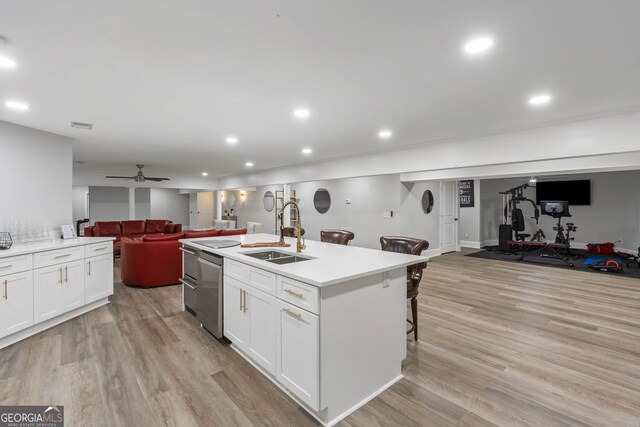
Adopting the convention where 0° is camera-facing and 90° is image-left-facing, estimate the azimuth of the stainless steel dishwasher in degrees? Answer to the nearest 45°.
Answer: approximately 45°

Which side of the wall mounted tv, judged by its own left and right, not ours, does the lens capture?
front

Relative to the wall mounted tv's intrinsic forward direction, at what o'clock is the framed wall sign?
The framed wall sign is roughly at 2 o'clock from the wall mounted tv.

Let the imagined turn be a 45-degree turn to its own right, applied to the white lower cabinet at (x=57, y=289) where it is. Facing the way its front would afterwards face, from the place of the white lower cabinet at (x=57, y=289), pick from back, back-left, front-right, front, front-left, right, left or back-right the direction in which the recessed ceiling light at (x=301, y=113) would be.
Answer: front-left

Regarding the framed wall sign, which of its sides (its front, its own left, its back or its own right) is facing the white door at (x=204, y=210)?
right

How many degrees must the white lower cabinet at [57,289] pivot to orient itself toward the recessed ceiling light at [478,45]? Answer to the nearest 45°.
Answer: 0° — it already faces it

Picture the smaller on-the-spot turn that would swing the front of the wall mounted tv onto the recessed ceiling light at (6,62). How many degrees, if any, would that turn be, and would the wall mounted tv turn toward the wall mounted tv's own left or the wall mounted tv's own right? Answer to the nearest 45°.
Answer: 0° — it already faces it

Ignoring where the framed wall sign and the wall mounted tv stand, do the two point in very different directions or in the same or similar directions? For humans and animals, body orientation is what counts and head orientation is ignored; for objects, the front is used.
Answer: same or similar directions

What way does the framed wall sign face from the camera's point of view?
toward the camera

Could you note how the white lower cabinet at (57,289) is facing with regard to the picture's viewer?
facing the viewer and to the right of the viewer

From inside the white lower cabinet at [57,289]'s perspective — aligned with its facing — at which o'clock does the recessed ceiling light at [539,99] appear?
The recessed ceiling light is roughly at 12 o'clock from the white lower cabinet.

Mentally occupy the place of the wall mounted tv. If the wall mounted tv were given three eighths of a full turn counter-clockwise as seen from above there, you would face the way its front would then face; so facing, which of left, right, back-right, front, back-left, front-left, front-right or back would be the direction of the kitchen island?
back-right
